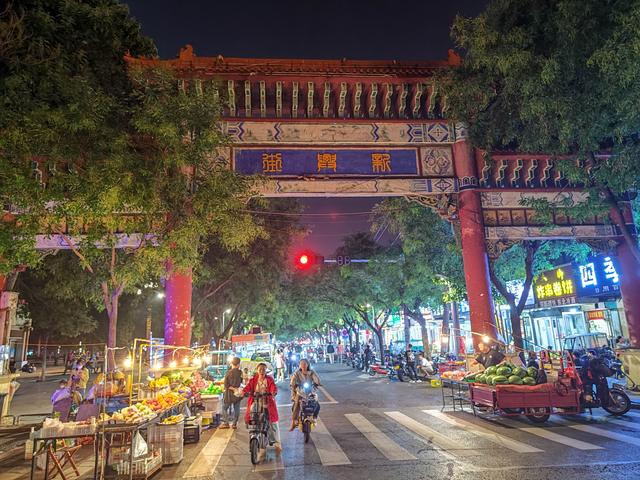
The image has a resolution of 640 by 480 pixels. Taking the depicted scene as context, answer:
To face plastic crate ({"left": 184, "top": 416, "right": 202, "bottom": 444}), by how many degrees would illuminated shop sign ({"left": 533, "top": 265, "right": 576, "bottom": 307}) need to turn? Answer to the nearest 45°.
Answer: approximately 45° to its left

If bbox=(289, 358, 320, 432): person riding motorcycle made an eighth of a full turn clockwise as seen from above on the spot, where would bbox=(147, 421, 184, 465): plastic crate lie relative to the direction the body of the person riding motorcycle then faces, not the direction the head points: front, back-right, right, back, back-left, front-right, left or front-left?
front

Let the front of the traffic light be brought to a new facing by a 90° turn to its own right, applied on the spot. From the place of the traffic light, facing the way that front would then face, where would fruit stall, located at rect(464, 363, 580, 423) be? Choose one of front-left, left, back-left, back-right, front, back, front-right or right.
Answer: back-left

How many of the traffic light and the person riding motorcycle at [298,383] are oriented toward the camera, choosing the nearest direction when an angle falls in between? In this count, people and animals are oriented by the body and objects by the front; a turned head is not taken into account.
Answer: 2

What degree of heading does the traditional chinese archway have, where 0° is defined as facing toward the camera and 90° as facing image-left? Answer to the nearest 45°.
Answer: approximately 0°

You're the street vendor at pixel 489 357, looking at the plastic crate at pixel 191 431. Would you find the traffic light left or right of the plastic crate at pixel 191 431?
right

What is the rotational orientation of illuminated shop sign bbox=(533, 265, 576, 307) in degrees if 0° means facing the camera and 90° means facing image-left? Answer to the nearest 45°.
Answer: approximately 45°

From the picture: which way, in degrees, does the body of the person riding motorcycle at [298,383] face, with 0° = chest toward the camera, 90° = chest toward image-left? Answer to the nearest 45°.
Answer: approximately 0°

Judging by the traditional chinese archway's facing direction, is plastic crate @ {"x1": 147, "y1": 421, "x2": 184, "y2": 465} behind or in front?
in front

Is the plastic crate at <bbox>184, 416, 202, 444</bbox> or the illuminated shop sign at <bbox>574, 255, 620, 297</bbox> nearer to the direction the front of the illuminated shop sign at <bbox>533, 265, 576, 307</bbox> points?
the plastic crate

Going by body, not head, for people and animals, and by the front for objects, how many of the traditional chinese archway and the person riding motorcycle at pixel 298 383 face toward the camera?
2

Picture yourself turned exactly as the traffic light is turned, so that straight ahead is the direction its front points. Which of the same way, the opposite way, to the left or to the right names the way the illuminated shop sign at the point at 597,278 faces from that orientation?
to the right
